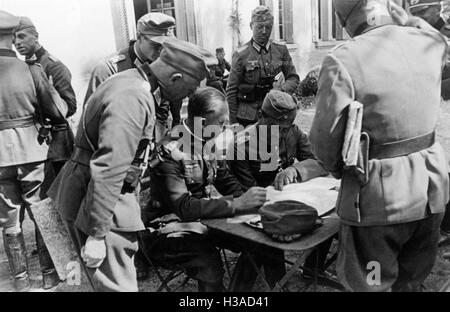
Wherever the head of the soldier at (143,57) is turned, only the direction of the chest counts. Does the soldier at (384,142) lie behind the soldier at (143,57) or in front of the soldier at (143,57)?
in front

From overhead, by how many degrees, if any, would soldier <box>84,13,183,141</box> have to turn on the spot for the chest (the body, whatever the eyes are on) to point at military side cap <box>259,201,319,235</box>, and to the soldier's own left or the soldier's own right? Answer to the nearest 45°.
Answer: approximately 45° to the soldier's own right

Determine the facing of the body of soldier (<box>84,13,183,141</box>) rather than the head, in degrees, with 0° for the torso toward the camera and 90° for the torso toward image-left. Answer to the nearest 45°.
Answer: approximately 315°

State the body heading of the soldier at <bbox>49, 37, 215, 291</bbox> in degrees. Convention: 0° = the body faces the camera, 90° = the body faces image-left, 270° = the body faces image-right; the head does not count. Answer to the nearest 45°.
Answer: approximately 270°

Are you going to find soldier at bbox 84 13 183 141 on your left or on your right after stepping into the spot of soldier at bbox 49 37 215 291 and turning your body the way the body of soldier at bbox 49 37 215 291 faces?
on your left

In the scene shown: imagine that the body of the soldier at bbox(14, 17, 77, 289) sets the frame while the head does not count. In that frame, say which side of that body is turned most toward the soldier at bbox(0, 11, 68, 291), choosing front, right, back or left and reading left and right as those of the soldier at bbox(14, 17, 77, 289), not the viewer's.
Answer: front

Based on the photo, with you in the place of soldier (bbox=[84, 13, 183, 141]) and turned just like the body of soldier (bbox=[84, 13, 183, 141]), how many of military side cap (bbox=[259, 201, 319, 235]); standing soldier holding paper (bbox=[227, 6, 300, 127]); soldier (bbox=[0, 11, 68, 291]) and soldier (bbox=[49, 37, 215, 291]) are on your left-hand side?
1

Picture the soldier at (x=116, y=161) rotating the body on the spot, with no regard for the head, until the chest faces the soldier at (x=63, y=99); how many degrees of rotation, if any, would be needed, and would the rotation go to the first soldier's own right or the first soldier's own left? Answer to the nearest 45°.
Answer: approximately 90° to the first soldier's own left

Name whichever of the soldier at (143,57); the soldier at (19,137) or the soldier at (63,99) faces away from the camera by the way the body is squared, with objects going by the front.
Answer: the soldier at (19,137)

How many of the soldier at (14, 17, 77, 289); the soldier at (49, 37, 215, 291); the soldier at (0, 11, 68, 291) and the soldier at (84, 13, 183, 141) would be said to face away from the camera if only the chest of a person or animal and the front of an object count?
1

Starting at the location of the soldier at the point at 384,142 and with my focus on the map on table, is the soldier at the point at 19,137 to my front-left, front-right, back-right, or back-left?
front-left
